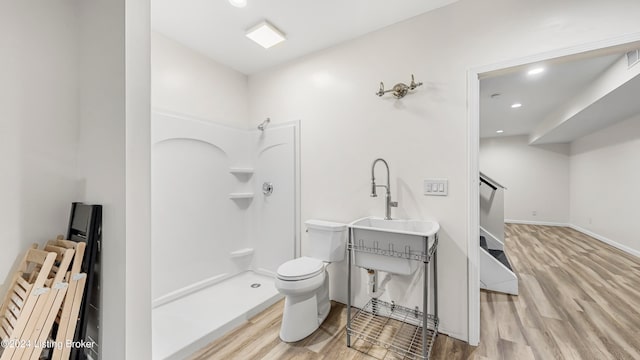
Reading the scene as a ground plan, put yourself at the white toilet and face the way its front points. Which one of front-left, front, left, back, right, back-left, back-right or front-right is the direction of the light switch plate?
back-left

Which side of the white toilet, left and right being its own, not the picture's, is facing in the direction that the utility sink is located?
left

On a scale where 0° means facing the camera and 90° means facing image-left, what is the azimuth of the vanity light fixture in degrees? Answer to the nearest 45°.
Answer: approximately 45°

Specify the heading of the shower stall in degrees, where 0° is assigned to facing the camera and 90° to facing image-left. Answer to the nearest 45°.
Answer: approximately 315°

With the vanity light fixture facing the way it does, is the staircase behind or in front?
behind

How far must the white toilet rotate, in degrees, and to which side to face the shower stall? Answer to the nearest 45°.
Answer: approximately 90° to its right
